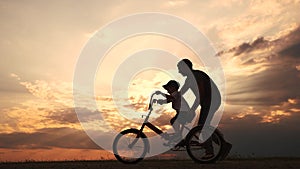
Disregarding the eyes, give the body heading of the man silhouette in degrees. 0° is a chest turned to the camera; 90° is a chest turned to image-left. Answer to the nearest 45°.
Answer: approximately 90°
